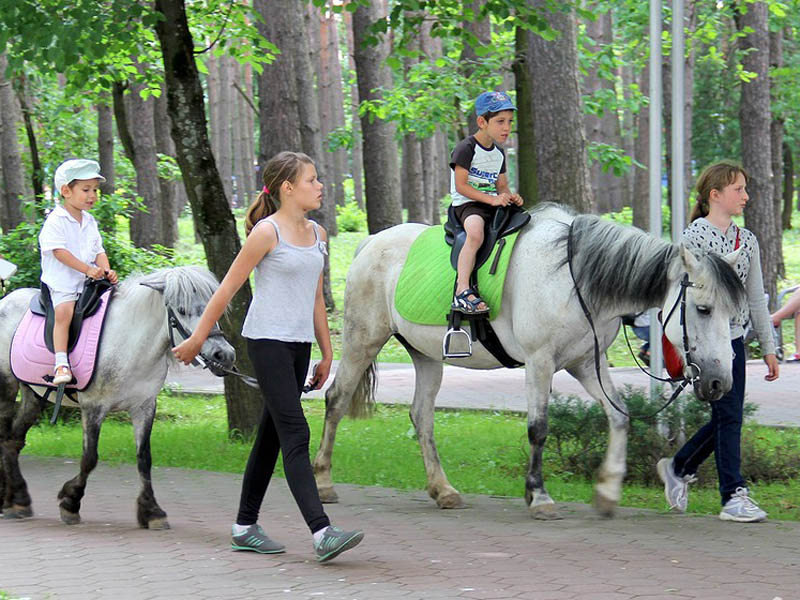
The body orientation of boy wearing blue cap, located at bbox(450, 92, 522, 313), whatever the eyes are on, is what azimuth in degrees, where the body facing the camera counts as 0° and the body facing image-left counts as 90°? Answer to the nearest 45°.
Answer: approximately 315°

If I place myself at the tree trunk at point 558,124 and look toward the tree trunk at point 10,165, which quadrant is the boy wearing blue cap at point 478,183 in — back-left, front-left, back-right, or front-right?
back-left

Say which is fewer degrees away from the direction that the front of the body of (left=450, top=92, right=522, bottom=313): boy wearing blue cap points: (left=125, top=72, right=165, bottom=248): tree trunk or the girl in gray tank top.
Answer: the girl in gray tank top

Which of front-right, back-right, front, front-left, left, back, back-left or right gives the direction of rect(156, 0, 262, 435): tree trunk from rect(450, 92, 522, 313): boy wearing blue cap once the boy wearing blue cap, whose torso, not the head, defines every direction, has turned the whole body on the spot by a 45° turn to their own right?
back-right

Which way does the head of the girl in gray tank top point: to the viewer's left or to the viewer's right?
to the viewer's right

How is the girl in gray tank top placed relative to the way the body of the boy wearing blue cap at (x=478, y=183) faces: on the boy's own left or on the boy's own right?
on the boy's own right

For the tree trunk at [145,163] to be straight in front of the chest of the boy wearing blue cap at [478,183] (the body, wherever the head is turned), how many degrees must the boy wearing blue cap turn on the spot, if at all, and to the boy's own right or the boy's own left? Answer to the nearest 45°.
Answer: approximately 180°
